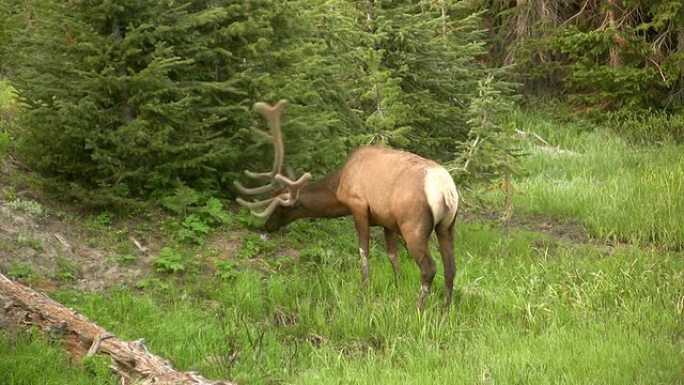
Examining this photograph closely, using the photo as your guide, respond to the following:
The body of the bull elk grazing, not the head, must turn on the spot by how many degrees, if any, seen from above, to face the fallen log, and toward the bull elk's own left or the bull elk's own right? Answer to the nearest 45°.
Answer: approximately 90° to the bull elk's own left

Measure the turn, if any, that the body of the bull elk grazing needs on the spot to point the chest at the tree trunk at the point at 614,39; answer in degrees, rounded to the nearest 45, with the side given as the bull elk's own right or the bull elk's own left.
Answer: approximately 90° to the bull elk's own right

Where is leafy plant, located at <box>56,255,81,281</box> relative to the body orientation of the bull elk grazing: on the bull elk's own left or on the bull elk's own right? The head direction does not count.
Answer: on the bull elk's own left

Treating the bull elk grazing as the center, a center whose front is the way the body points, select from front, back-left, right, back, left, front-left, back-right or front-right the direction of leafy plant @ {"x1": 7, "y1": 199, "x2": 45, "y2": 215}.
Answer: front-left

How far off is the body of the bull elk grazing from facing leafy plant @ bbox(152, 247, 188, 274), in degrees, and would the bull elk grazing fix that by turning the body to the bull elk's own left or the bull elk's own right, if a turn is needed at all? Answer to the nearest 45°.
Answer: approximately 45° to the bull elk's own left

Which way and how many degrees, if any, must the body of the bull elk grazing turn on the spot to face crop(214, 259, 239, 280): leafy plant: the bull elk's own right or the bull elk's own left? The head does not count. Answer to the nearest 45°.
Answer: approximately 45° to the bull elk's own left

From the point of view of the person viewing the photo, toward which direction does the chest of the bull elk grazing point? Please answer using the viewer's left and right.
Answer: facing away from the viewer and to the left of the viewer

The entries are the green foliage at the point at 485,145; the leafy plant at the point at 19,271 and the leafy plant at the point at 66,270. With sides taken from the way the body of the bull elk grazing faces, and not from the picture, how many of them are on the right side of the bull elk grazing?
1
